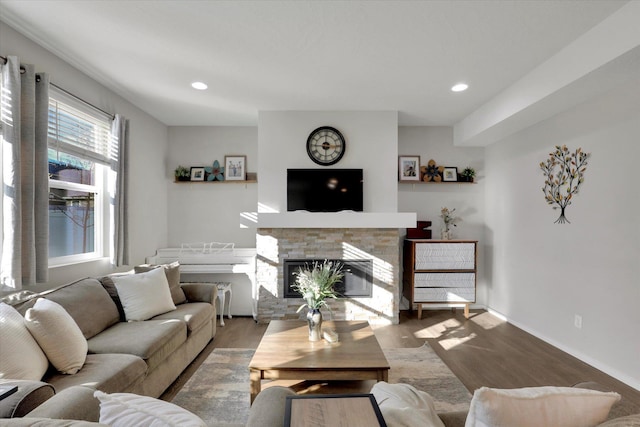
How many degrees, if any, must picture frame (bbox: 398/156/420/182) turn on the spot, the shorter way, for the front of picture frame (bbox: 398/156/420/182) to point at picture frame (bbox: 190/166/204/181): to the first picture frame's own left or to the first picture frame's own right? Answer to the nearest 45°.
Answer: approximately 90° to the first picture frame's own right

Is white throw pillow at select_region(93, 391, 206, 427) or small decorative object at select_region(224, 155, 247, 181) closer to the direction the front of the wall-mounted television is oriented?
the white throw pillow

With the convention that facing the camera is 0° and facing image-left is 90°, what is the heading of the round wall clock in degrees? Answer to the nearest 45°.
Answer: approximately 0°

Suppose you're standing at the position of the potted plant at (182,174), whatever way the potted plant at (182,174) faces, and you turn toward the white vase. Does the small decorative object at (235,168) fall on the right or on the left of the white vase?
left

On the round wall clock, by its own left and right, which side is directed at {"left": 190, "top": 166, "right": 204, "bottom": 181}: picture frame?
right
